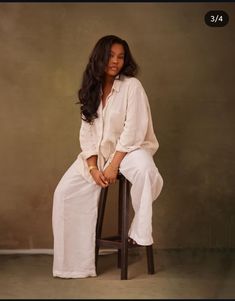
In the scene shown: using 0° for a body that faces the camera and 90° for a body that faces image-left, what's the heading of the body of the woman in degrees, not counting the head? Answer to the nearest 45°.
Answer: approximately 45°
